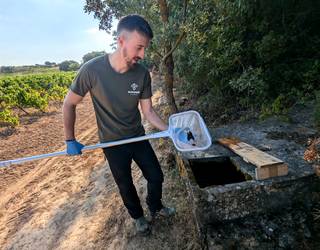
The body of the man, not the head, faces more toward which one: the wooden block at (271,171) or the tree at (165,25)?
the wooden block

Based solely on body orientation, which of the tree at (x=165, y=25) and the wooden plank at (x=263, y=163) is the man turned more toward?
the wooden plank

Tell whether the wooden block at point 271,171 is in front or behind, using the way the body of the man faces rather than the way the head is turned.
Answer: in front

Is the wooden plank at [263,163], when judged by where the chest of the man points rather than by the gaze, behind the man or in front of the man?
in front

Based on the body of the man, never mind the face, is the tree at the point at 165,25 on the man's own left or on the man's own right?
on the man's own left

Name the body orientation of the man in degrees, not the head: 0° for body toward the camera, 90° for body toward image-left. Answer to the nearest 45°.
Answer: approximately 315°
